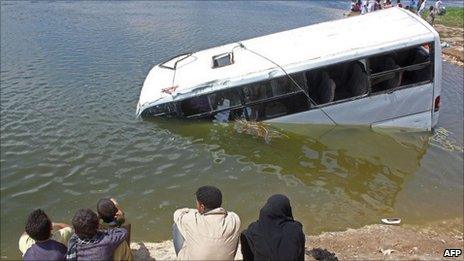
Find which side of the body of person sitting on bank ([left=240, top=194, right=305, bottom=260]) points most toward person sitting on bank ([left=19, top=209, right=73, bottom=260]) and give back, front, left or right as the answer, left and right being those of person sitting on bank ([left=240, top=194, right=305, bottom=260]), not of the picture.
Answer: left

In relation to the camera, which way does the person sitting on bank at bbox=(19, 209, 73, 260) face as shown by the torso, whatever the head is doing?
away from the camera

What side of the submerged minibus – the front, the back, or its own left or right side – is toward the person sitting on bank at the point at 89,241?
left

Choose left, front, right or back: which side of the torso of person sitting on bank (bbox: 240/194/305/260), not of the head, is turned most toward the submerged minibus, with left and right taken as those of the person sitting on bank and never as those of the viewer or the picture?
front

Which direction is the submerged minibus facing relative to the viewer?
to the viewer's left

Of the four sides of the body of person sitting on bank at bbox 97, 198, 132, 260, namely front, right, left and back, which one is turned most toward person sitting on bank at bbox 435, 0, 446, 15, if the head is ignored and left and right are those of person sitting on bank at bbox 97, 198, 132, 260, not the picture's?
front

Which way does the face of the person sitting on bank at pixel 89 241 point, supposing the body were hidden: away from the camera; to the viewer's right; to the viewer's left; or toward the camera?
away from the camera

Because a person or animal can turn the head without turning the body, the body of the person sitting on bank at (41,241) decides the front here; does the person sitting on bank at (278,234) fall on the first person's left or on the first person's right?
on the first person's right

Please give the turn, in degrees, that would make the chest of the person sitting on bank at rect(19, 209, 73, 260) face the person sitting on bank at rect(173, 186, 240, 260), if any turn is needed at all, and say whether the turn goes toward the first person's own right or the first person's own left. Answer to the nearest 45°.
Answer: approximately 90° to the first person's own right

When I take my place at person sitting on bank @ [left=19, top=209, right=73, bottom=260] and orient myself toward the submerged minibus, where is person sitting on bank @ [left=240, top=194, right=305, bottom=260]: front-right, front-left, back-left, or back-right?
front-right

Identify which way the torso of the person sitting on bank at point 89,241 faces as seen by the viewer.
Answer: away from the camera

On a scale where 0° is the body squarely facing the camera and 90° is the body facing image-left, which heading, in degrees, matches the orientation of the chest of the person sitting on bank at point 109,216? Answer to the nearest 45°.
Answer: approximately 225°

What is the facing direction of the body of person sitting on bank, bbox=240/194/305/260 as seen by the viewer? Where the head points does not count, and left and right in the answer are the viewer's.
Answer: facing away from the viewer

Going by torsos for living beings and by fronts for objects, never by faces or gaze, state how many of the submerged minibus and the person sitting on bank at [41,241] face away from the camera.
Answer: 1

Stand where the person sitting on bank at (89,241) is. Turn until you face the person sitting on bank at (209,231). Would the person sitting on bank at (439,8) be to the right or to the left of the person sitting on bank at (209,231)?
left
